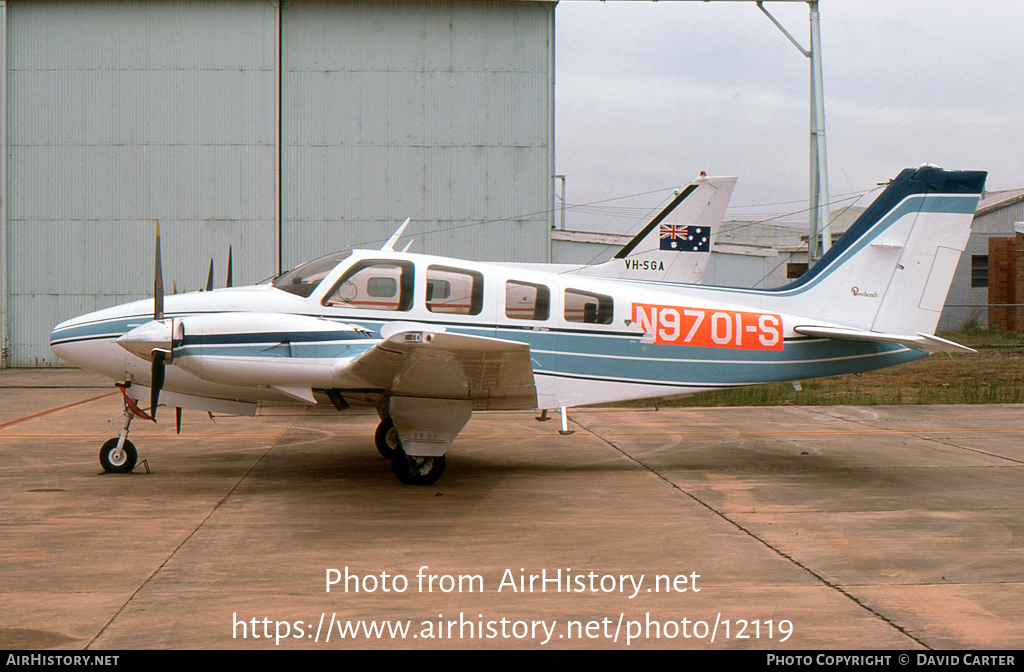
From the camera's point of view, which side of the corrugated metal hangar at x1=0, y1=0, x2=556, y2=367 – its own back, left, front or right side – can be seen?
front

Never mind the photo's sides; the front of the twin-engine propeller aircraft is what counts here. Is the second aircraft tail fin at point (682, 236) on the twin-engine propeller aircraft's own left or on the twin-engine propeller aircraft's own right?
on the twin-engine propeller aircraft's own right

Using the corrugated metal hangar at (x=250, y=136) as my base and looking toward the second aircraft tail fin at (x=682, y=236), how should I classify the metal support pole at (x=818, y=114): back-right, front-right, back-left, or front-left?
front-left

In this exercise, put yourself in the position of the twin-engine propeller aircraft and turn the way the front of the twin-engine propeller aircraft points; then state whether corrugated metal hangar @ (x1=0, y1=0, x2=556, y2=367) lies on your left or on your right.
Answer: on your right

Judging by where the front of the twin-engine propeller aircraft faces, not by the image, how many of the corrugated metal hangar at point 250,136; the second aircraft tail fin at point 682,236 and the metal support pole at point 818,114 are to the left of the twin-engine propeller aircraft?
0

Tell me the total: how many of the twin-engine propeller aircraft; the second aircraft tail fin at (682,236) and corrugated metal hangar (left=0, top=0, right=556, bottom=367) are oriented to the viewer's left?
2

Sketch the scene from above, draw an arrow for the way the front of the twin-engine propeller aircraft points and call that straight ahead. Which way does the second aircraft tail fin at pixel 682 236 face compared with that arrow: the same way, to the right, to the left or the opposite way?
the same way

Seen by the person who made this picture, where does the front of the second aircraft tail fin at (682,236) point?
facing to the left of the viewer

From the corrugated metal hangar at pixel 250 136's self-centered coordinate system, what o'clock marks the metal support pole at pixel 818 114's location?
The metal support pole is roughly at 10 o'clock from the corrugated metal hangar.

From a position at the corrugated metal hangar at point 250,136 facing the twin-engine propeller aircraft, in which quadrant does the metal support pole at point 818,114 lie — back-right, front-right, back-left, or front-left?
front-left

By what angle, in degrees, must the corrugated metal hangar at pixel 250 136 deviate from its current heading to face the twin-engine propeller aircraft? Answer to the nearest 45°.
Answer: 0° — it already faces it

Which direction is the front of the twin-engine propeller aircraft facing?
to the viewer's left

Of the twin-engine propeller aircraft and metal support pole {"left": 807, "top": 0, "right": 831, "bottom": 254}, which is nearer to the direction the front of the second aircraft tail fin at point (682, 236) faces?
the twin-engine propeller aircraft

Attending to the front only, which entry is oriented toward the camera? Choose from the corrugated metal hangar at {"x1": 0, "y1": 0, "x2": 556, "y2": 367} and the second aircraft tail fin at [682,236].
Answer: the corrugated metal hangar
